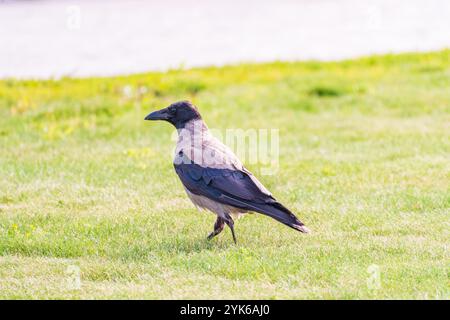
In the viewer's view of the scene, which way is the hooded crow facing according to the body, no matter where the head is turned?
to the viewer's left
